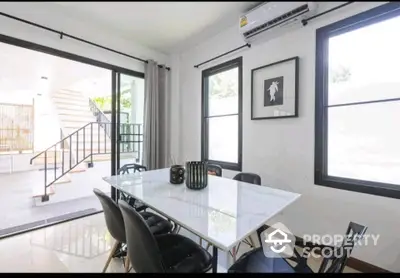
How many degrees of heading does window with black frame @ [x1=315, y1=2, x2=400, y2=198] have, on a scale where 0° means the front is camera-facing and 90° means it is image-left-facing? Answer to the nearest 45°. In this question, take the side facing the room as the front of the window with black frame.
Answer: approximately 45°

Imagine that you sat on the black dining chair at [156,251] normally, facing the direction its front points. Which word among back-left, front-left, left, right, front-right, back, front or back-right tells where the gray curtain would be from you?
front-left

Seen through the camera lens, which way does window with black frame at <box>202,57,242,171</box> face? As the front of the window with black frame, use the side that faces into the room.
facing the viewer and to the left of the viewer

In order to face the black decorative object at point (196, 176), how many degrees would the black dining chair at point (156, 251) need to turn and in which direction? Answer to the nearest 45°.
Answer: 0° — it already faces it

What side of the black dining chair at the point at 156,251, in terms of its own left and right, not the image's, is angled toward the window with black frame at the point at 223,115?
front

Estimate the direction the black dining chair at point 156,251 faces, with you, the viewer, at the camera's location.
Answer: facing away from the viewer and to the right of the viewer

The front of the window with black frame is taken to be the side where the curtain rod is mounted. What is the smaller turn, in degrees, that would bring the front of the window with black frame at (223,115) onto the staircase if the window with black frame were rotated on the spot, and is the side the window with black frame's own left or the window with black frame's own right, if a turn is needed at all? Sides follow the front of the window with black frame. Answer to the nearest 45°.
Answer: approximately 90° to the window with black frame's own right

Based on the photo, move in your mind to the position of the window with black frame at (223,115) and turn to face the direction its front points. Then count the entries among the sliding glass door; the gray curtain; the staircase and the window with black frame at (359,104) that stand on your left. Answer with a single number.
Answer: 1

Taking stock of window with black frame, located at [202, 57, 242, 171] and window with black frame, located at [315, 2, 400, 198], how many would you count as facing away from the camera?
0

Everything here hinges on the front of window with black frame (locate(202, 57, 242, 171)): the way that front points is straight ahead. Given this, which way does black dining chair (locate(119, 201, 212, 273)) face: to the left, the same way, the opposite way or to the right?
the opposite way

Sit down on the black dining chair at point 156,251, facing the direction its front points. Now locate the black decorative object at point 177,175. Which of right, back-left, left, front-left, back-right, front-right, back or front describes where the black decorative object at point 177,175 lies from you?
front-left

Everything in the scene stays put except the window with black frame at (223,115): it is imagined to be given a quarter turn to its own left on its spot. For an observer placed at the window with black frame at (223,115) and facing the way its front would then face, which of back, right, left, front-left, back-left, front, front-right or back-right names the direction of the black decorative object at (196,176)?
front-right

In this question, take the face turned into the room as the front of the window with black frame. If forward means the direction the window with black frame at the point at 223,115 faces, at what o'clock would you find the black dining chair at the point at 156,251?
The black dining chair is roughly at 11 o'clock from the window with black frame.

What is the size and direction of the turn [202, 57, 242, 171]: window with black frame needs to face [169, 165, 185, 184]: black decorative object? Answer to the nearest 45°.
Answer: approximately 45° to its left

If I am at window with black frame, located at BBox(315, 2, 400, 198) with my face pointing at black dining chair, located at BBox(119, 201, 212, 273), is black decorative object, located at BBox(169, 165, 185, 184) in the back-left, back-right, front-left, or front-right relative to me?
front-right
